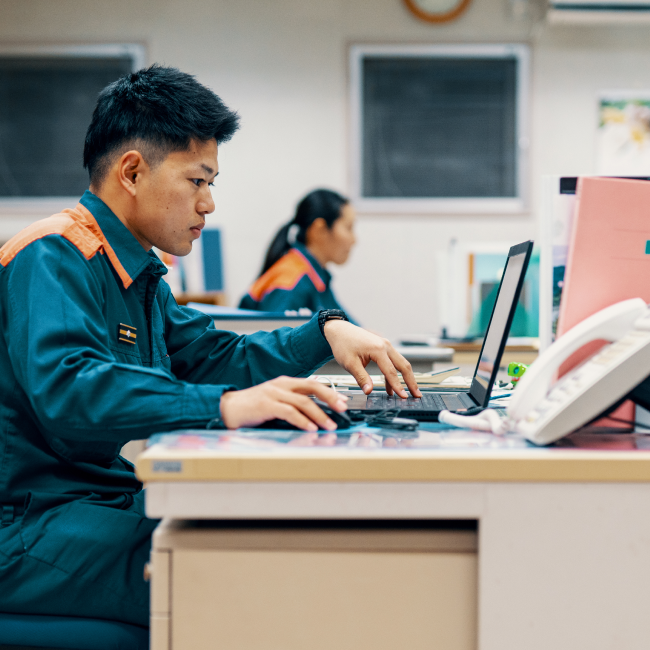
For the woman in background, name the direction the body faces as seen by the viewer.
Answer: to the viewer's right

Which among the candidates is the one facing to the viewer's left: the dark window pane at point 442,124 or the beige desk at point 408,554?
the beige desk

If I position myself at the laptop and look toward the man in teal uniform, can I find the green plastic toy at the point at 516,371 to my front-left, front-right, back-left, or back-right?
back-right

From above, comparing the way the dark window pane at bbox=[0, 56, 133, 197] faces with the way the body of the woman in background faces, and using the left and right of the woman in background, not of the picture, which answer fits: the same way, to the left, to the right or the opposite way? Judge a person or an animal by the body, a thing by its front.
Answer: to the right

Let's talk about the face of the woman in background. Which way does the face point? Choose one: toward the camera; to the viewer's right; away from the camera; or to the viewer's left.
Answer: to the viewer's right

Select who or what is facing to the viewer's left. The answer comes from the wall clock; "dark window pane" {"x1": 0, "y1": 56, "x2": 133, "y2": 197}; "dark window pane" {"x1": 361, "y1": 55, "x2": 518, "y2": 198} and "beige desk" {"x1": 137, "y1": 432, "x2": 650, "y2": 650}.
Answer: the beige desk

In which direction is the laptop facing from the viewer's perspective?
to the viewer's left

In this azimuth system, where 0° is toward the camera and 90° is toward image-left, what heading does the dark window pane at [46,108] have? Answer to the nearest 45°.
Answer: approximately 0°

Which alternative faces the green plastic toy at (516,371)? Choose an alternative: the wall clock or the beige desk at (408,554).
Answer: the wall clock

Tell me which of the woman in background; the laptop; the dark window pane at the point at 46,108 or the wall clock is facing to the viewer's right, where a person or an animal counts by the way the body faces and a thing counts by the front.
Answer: the woman in background

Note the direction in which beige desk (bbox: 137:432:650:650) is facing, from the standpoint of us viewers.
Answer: facing to the left of the viewer
